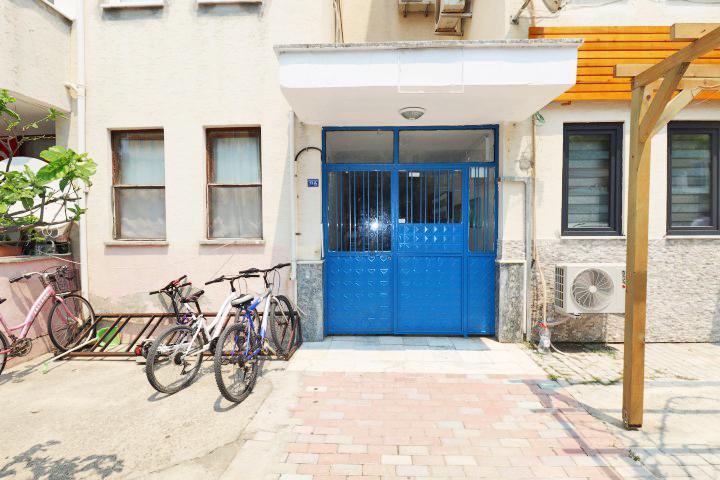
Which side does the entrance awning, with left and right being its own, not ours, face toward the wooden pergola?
left

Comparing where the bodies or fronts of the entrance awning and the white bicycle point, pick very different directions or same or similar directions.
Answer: very different directions

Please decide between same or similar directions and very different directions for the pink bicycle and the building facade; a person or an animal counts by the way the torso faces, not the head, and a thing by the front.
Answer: very different directions

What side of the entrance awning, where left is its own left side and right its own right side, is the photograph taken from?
front
